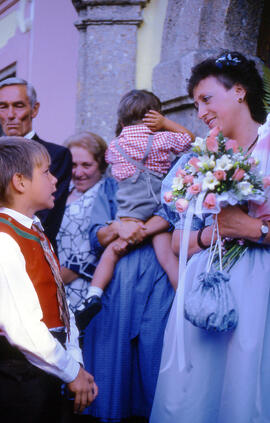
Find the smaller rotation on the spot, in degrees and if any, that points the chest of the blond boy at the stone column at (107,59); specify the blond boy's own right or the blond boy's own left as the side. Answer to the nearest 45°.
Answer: approximately 90° to the blond boy's own left

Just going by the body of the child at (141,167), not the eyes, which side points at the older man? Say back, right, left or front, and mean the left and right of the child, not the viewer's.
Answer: left

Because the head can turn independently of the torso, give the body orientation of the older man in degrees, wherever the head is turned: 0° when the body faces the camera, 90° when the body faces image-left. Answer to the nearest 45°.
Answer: approximately 45°

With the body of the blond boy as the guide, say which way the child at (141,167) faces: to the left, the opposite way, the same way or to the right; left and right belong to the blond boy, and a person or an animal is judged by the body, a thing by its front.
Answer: to the left

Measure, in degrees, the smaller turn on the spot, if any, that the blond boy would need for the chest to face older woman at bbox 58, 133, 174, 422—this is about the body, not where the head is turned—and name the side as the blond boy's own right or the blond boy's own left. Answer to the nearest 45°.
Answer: approximately 45° to the blond boy's own left

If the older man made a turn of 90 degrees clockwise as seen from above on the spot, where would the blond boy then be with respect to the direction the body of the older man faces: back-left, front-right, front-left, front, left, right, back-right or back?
back-left

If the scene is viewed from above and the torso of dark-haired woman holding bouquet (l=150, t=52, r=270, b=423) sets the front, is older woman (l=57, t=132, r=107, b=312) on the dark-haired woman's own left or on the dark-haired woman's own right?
on the dark-haired woman's own right

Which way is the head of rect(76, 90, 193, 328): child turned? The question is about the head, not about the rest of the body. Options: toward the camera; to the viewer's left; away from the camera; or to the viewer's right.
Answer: away from the camera

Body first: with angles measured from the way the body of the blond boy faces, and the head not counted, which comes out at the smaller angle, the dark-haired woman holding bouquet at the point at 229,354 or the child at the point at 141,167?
the dark-haired woman holding bouquet

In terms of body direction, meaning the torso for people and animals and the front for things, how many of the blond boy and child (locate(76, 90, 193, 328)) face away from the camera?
1

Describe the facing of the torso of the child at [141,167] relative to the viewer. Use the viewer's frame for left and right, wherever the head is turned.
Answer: facing away from the viewer

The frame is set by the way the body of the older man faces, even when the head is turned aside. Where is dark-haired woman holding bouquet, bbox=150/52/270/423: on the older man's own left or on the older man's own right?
on the older man's own left

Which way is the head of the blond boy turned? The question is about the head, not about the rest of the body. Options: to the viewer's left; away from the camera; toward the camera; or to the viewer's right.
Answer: to the viewer's right

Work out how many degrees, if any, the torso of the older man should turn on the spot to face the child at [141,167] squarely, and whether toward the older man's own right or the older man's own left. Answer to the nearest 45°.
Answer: approximately 90° to the older man's own left

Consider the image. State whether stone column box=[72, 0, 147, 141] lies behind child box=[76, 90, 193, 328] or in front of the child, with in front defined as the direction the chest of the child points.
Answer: in front
